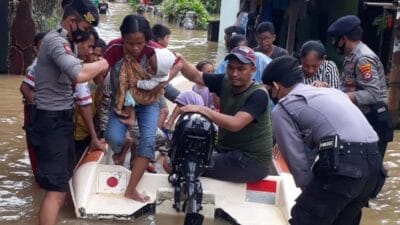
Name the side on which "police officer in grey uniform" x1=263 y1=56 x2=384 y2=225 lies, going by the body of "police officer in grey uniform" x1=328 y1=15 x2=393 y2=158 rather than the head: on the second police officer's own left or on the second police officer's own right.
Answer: on the second police officer's own left

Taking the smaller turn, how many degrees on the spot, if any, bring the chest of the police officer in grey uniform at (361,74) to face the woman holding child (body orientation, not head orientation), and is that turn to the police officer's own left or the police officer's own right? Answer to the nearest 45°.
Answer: approximately 45° to the police officer's own left

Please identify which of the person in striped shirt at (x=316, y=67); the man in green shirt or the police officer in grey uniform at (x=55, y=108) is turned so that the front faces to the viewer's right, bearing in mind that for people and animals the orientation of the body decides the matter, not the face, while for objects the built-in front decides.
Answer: the police officer in grey uniform

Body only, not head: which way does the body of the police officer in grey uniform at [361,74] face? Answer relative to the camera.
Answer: to the viewer's left

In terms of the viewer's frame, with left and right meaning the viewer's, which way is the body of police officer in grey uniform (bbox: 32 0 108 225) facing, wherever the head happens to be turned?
facing to the right of the viewer

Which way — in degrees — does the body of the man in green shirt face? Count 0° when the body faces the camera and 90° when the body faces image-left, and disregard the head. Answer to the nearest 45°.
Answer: approximately 45°

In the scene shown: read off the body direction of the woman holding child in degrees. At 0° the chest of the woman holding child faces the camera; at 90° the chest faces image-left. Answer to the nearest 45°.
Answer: approximately 0°

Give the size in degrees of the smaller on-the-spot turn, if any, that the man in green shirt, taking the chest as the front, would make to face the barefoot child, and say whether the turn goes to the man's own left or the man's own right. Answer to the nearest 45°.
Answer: approximately 45° to the man's own right

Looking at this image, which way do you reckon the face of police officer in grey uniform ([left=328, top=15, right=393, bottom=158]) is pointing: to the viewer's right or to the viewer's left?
to the viewer's left

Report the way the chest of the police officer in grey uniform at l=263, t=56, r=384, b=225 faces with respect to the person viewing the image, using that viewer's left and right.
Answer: facing away from the viewer and to the left of the viewer

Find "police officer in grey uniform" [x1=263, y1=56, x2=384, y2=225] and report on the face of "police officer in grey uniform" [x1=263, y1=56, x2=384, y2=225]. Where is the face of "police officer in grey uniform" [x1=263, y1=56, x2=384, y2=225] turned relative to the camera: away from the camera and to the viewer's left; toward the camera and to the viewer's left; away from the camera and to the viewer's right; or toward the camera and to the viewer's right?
away from the camera and to the viewer's left
